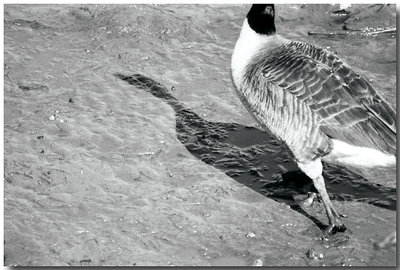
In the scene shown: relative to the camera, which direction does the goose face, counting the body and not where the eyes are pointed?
to the viewer's left
